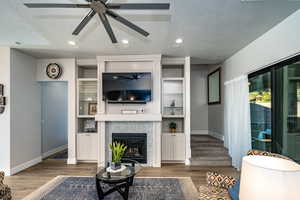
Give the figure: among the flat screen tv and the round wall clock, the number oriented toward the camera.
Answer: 2

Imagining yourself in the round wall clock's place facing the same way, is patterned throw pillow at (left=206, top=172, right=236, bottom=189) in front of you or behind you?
in front

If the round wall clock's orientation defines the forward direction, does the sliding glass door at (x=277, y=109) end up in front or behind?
in front

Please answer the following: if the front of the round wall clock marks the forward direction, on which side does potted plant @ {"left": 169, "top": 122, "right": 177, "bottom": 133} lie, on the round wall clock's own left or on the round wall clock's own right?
on the round wall clock's own left

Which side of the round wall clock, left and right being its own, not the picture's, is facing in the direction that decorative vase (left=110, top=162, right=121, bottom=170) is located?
front

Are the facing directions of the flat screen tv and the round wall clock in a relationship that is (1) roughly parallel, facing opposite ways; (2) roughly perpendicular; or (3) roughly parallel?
roughly parallel

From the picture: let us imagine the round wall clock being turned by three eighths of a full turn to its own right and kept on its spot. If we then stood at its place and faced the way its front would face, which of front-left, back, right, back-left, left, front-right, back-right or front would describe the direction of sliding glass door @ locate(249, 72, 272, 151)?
back

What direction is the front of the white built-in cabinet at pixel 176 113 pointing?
toward the camera

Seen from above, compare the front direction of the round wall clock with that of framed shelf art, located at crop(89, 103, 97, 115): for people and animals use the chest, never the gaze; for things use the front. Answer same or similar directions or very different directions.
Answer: same or similar directions

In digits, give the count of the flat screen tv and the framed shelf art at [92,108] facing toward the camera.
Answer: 2

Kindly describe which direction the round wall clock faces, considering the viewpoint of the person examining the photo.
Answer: facing the viewer

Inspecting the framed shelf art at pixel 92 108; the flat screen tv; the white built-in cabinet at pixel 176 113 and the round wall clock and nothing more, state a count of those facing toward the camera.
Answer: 4

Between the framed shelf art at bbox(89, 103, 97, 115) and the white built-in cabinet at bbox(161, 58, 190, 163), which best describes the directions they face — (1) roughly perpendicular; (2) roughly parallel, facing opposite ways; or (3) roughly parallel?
roughly parallel

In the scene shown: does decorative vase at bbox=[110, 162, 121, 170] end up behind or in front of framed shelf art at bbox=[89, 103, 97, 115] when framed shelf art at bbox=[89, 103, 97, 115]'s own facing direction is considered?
in front

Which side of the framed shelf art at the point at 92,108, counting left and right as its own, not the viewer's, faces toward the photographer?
front

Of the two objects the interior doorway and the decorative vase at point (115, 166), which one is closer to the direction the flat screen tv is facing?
the decorative vase

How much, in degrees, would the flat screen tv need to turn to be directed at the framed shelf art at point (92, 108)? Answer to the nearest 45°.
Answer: approximately 135° to its right
